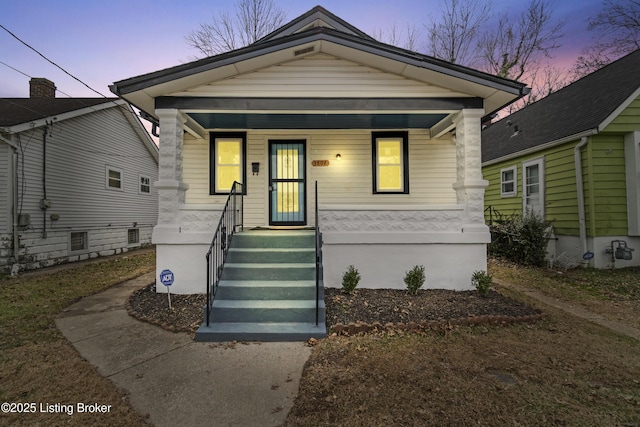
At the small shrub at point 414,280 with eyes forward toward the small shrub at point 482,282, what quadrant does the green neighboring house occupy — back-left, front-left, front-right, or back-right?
front-left

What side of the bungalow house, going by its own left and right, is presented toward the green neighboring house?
left

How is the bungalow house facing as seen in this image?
toward the camera

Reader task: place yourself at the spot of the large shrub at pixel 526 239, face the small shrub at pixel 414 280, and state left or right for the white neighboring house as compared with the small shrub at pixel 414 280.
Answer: right

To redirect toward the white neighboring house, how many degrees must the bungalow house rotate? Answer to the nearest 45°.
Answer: approximately 135° to its right
